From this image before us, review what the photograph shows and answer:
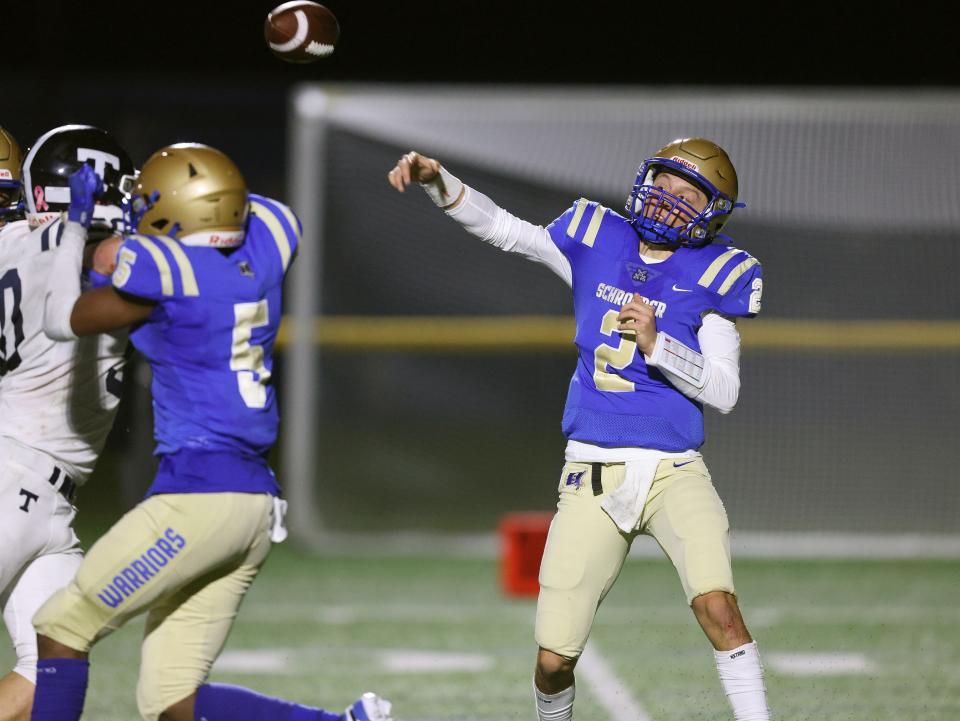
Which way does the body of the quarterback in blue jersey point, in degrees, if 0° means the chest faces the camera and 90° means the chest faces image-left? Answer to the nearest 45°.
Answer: approximately 0°

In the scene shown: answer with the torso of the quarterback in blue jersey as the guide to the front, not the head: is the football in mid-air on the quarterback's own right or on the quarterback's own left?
on the quarterback's own right

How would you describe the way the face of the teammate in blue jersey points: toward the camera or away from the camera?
away from the camera

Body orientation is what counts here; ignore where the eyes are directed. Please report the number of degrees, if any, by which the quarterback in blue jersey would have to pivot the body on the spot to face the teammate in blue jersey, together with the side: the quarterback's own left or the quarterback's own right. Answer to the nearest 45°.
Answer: approximately 45° to the quarterback's own right

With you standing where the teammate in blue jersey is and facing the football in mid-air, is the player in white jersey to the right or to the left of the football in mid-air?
left

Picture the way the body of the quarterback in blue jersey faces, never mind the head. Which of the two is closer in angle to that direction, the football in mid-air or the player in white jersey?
the player in white jersey
